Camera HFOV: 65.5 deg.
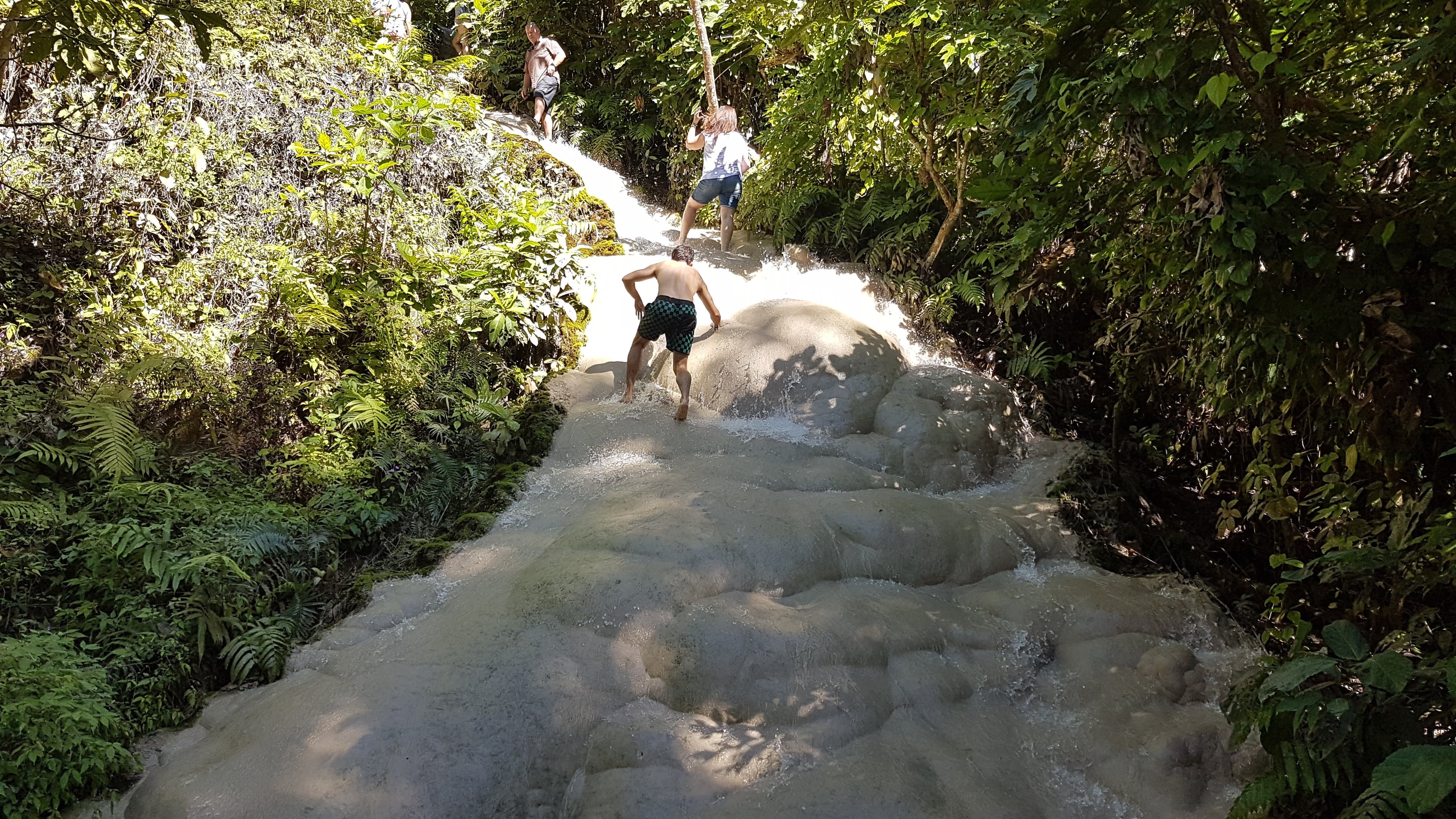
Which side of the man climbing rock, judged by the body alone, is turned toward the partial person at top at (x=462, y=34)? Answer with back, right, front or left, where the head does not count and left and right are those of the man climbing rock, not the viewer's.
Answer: front

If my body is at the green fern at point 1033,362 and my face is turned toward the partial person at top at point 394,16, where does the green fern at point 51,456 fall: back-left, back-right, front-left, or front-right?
front-left

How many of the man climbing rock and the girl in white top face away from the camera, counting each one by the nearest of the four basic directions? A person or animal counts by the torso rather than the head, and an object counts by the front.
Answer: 2

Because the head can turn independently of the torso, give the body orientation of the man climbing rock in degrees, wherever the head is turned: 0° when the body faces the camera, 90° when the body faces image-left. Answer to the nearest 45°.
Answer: approximately 180°

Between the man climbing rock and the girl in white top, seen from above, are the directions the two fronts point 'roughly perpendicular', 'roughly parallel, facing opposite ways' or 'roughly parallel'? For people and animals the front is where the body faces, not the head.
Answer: roughly parallel

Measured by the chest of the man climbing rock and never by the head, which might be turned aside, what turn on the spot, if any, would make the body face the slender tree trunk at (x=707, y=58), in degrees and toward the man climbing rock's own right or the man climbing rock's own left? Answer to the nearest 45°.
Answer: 0° — they already face it

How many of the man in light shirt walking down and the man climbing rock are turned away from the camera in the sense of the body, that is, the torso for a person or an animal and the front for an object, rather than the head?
1

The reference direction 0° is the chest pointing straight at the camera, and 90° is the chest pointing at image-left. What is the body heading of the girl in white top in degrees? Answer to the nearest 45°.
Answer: approximately 180°
